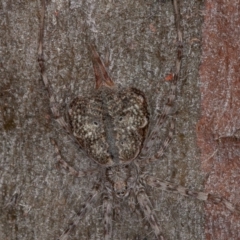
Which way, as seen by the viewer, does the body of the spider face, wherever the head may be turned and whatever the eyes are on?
toward the camera
